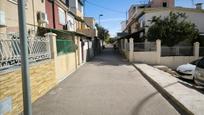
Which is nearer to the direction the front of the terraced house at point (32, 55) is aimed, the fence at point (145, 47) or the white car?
the white car

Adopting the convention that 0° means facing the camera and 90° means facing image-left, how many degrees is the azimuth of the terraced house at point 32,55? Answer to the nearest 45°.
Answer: approximately 315°

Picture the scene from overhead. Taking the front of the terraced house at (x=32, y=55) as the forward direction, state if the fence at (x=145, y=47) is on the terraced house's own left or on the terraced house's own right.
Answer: on the terraced house's own left

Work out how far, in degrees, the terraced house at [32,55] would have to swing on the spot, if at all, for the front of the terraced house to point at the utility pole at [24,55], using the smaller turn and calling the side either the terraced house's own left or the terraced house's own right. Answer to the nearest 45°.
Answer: approximately 45° to the terraced house's own right

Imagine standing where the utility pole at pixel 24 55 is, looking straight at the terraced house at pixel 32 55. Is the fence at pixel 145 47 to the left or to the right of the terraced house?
right
